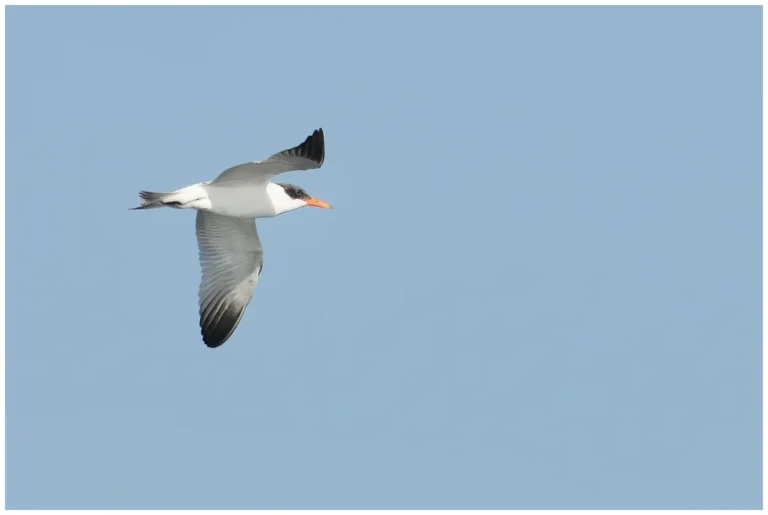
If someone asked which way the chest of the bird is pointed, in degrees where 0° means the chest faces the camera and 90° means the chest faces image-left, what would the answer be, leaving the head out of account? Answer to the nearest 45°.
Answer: approximately 270°
